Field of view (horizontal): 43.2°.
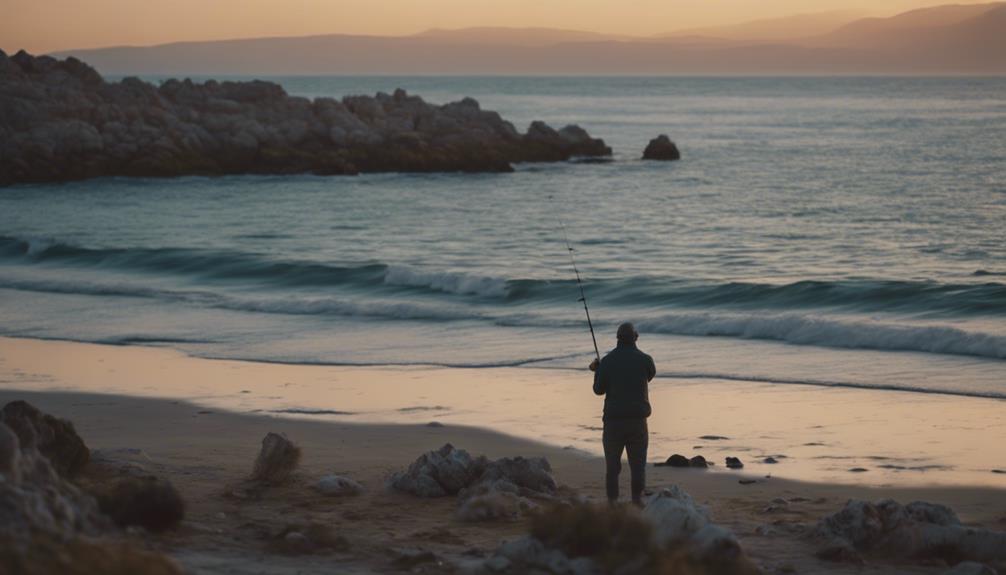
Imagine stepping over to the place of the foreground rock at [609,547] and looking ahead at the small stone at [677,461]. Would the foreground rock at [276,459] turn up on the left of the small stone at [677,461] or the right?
left

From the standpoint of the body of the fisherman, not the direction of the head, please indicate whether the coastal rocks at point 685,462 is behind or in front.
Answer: in front

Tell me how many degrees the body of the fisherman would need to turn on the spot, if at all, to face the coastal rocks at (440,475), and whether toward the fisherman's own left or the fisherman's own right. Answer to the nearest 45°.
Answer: approximately 90° to the fisherman's own left

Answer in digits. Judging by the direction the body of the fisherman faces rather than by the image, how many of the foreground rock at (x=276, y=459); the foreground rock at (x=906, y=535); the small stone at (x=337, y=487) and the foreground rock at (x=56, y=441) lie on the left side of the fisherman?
3

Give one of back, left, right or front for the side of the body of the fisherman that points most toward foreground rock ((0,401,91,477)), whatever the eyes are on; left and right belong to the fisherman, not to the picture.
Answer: left

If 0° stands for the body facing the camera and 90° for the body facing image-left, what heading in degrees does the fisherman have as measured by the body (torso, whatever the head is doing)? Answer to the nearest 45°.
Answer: approximately 180°

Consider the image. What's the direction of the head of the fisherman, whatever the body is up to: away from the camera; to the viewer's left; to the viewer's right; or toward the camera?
away from the camera

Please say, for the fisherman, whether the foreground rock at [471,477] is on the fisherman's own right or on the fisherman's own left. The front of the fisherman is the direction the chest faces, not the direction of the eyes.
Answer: on the fisherman's own left

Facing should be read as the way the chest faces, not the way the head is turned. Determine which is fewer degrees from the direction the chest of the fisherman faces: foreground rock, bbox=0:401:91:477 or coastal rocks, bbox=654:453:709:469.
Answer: the coastal rocks

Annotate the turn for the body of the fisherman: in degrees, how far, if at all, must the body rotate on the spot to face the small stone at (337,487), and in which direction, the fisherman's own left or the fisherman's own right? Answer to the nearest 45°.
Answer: approximately 90° to the fisherman's own left

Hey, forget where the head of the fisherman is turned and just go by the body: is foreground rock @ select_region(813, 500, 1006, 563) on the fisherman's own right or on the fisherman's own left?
on the fisherman's own right

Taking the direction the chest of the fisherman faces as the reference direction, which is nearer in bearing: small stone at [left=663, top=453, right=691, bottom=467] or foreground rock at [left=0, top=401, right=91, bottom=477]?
the small stone

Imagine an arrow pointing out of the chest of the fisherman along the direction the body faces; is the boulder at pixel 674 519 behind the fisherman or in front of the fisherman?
behind
